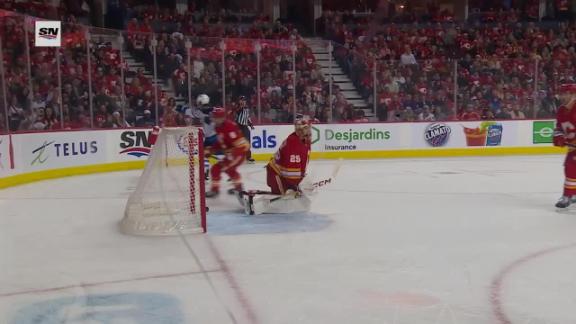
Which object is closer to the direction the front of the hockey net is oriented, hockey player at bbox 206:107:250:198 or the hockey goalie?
the hockey goalie

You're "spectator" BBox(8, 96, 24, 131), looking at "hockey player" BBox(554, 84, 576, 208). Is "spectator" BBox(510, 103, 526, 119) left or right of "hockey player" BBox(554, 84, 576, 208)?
left

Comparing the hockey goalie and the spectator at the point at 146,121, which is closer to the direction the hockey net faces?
the hockey goalie

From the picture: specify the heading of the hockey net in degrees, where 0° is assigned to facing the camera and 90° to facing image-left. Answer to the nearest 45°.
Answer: approximately 270°

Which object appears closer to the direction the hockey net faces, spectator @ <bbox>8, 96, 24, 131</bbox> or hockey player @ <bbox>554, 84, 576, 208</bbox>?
the hockey player

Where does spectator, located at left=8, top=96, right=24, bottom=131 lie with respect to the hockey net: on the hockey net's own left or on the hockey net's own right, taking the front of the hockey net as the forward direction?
on the hockey net's own left
